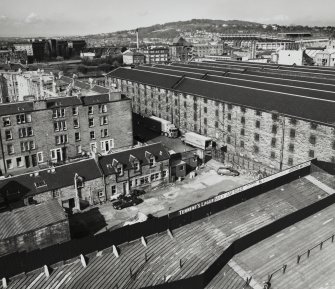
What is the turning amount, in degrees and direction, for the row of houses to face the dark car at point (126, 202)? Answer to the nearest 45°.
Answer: approximately 45° to its left

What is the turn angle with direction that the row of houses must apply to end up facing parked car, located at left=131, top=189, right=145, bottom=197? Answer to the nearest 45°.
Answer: approximately 45° to its left

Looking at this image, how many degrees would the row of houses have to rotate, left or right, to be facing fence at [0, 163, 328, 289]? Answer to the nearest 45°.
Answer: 0° — it already faces it

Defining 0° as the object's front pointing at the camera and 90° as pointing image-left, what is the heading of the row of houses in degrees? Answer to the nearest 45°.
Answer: approximately 315°
